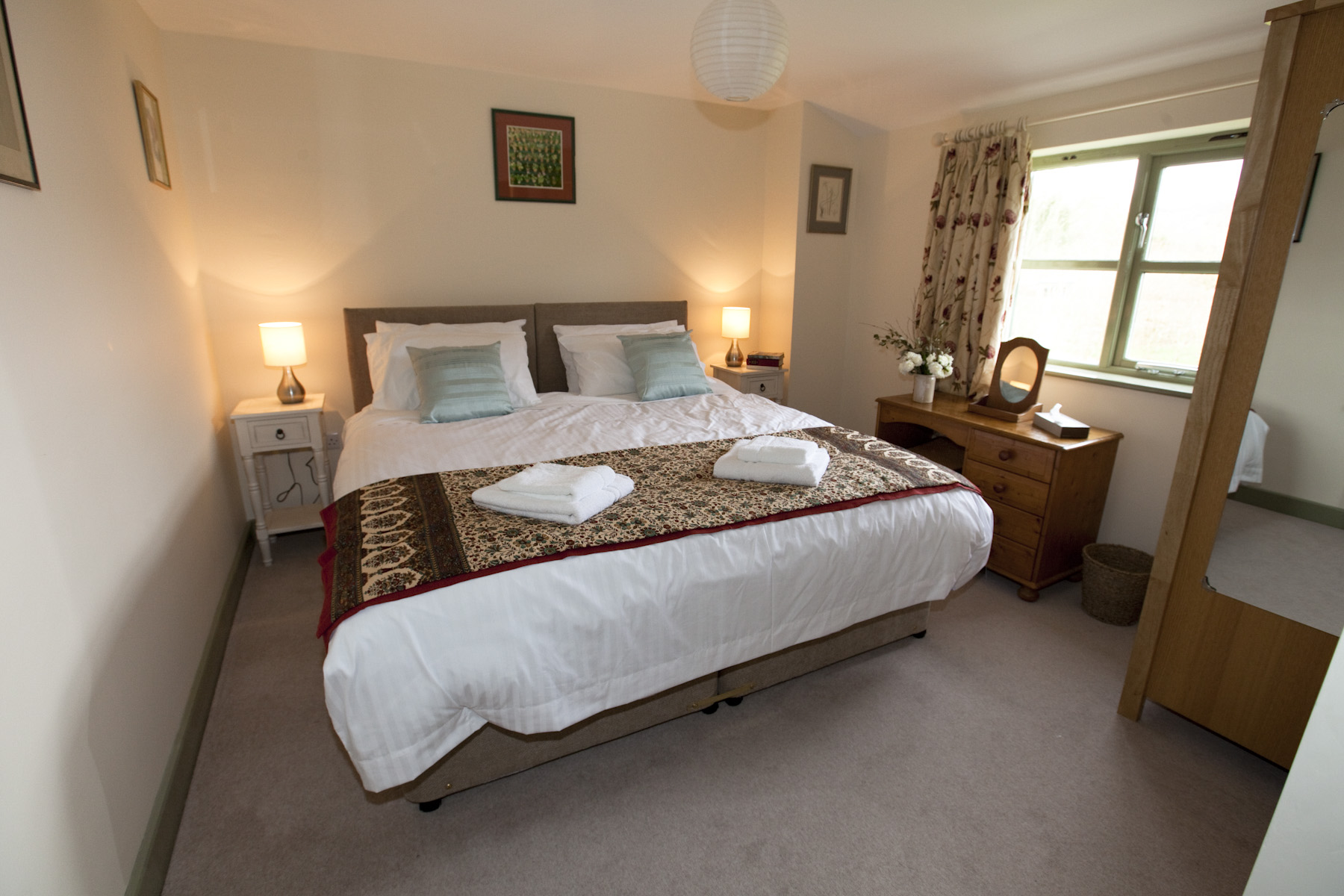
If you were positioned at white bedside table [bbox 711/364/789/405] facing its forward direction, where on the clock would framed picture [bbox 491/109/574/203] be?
The framed picture is roughly at 4 o'clock from the white bedside table.

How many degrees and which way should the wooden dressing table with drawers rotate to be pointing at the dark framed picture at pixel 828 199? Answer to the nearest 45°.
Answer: approximately 90° to its right

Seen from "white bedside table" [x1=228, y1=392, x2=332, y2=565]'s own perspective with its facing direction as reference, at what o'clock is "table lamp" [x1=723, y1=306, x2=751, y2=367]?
The table lamp is roughly at 9 o'clock from the white bedside table.

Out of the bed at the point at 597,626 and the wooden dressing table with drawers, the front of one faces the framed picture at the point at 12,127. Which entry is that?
the wooden dressing table with drawers

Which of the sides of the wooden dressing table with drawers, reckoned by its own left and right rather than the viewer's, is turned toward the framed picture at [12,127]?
front

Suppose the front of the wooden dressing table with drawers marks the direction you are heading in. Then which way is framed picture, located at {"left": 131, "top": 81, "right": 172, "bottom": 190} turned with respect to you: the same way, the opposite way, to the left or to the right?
the opposite way

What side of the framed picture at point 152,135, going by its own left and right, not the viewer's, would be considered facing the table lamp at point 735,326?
front

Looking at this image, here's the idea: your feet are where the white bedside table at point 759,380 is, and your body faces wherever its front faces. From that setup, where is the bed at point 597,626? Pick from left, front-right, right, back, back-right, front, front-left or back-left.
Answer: front-right

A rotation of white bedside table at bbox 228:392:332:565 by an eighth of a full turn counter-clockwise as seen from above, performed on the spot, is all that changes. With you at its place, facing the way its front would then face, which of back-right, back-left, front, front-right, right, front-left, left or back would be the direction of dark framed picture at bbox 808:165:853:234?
front-left

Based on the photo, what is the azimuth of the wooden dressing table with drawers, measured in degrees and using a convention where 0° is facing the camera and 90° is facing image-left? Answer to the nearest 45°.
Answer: approximately 45°

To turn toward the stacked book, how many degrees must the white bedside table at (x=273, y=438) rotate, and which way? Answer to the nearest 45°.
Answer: approximately 90° to its left

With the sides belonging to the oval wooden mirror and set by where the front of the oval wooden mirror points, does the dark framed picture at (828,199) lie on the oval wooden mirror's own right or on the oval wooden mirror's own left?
on the oval wooden mirror's own right

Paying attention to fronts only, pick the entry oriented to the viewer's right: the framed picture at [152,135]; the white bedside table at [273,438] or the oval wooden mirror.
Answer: the framed picture

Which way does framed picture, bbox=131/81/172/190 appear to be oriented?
to the viewer's right
